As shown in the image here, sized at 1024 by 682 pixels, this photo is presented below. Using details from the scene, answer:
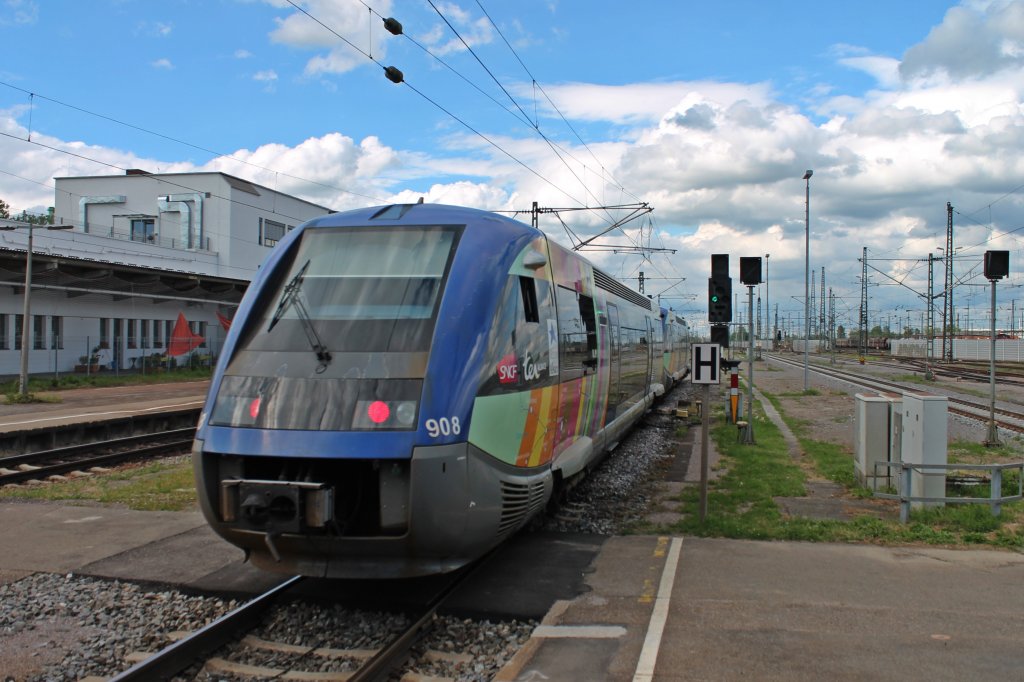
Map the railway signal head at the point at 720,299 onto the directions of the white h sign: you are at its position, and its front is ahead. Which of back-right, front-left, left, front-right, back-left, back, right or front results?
back

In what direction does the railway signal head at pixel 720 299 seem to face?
toward the camera

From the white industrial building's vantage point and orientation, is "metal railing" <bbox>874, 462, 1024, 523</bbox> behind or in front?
in front

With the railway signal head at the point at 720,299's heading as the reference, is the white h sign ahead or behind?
ahead

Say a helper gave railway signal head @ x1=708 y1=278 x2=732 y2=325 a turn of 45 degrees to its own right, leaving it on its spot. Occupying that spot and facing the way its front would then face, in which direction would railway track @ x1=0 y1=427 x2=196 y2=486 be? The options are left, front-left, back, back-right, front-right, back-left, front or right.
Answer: front-right

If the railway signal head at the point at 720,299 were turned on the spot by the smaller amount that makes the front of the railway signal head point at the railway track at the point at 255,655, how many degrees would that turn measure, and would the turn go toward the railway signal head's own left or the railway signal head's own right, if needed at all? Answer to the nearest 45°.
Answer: approximately 45° to the railway signal head's own right

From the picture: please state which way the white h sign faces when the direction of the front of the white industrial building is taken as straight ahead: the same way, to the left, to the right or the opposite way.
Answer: to the right

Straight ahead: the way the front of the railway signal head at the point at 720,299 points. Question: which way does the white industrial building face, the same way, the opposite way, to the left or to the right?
to the left

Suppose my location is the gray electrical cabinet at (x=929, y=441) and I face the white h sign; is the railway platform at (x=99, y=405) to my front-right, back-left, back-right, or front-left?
front-right

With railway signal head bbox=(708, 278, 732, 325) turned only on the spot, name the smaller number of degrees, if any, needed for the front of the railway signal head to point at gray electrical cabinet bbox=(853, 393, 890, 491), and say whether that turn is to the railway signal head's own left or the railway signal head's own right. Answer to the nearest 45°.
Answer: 0° — it already faces it

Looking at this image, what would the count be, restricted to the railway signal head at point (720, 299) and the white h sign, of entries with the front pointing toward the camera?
2

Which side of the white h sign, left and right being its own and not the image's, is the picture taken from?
front

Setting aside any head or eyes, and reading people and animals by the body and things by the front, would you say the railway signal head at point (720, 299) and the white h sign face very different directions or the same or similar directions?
same or similar directions

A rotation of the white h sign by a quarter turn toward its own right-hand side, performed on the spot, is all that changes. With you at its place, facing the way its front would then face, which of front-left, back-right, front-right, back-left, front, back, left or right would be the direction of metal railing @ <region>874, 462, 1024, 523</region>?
back

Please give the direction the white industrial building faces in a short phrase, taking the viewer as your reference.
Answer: facing the viewer and to the right of the viewer
